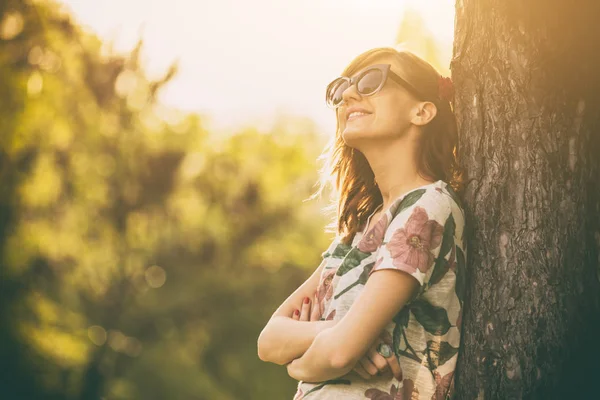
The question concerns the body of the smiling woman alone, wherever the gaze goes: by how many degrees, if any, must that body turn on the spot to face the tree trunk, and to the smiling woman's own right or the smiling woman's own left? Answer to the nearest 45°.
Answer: approximately 135° to the smiling woman's own left

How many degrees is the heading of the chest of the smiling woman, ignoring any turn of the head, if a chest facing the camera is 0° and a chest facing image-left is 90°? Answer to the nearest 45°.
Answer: approximately 45°

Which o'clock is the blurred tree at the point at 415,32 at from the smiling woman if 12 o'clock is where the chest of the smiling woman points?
The blurred tree is roughly at 5 o'clock from the smiling woman.
